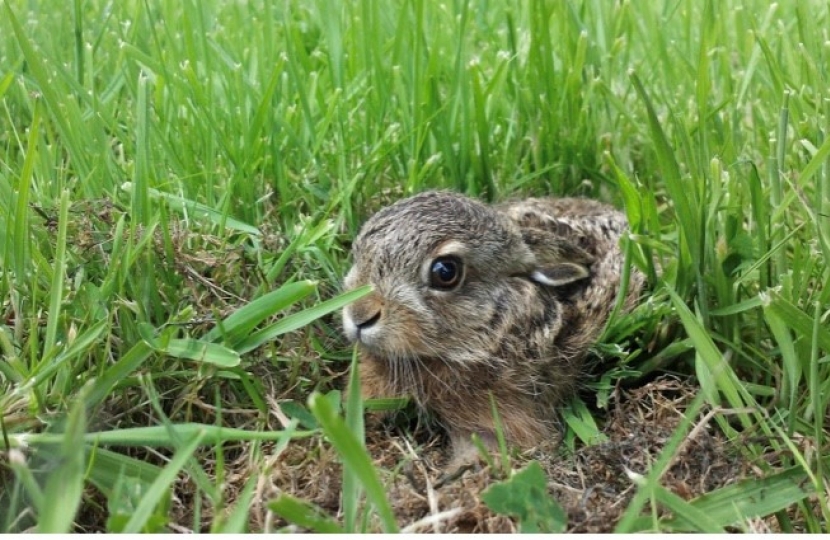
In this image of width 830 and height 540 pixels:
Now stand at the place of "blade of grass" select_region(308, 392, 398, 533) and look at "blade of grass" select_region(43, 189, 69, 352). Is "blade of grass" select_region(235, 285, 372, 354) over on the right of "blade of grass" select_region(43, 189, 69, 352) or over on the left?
right

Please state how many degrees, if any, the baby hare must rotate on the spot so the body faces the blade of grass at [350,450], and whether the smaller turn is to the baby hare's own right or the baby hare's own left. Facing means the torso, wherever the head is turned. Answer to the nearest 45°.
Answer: approximately 45° to the baby hare's own left

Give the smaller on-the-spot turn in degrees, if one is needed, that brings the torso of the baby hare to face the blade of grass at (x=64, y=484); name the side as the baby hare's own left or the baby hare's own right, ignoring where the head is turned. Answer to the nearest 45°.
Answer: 0° — it already faces it

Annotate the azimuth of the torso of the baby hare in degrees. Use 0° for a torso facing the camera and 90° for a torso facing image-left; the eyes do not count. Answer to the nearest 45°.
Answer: approximately 45°

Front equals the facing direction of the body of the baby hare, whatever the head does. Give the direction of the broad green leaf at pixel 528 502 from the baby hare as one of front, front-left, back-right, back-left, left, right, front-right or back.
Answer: front-left

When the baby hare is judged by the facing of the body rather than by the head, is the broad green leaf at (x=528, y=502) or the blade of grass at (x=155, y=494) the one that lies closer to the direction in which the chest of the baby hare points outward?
the blade of grass

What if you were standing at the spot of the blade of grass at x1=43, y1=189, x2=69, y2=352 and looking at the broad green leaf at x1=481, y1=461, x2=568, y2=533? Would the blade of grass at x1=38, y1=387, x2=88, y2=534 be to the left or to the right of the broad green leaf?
right

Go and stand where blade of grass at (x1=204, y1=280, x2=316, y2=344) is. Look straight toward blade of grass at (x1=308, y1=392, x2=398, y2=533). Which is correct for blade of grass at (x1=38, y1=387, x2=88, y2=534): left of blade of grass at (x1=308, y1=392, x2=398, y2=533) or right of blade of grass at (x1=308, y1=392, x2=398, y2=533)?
right

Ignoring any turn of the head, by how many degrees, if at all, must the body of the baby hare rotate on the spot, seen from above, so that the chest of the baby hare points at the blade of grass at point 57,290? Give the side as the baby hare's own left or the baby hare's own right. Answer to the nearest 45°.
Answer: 0° — it already faces it
